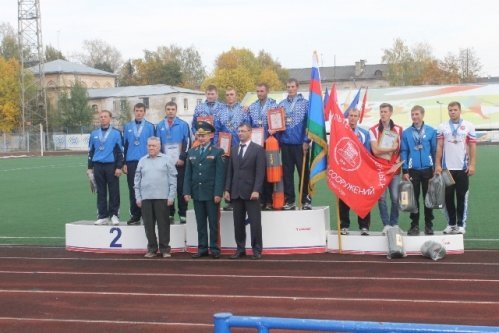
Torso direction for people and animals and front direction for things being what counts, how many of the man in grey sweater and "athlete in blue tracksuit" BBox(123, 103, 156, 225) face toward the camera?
2

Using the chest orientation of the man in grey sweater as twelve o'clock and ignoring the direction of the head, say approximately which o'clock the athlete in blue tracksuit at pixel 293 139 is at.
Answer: The athlete in blue tracksuit is roughly at 9 o'clock from the man in grey sweater.

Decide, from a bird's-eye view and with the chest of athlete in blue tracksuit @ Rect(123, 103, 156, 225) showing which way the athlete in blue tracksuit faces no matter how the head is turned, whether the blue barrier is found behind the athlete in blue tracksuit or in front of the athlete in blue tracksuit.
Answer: in front

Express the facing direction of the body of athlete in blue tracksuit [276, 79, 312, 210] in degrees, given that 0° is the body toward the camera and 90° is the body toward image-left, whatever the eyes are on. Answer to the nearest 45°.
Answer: approximately 0°

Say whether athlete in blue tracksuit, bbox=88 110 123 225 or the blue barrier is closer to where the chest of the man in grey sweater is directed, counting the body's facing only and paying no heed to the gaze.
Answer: the blue barrier

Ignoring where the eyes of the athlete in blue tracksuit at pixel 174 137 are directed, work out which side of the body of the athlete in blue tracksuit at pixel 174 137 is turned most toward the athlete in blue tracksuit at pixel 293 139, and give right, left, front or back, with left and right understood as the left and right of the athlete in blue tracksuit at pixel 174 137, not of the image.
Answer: left

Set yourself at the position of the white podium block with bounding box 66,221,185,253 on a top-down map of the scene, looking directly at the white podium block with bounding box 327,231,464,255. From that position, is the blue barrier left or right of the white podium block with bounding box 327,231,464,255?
right

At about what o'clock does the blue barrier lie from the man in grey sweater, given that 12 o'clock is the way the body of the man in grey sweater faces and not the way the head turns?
The blue barrier is roughly at 12 o'clock from the man in grey sweater.

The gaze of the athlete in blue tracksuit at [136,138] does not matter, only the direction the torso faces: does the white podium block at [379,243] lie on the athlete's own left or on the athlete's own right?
on the athlete's own left
